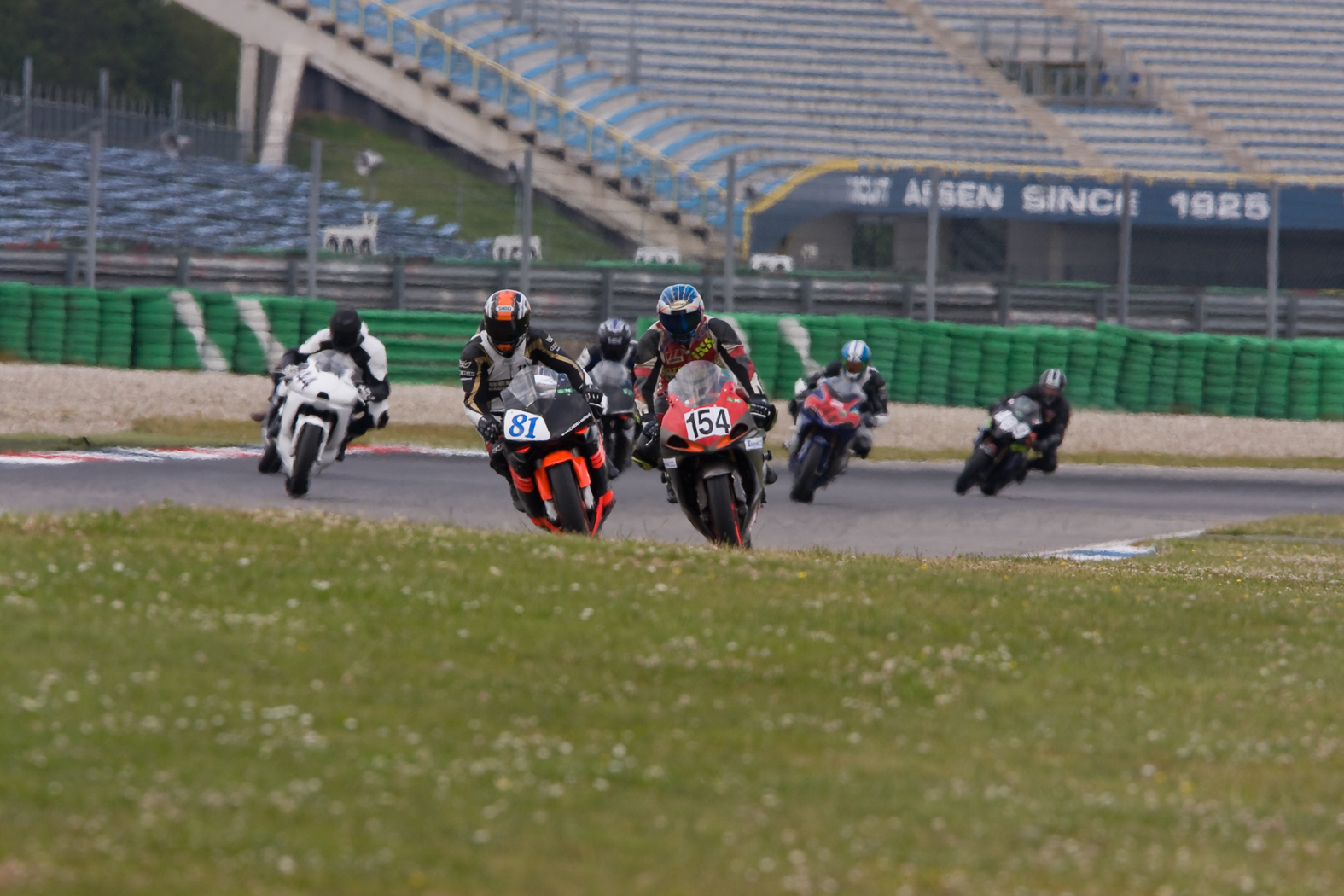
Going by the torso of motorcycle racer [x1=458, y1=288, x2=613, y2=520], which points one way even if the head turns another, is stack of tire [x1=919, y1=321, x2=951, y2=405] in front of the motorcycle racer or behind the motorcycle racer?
behind

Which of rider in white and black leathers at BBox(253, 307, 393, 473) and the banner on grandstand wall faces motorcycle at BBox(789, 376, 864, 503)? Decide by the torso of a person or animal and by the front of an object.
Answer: the banner on grandstand wall

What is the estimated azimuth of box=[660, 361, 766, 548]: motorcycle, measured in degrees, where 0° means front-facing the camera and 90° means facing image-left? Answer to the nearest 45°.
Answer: approximately 0°

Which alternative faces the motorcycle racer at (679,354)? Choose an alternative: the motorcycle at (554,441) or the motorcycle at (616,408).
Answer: the motorcycle at (616,408)

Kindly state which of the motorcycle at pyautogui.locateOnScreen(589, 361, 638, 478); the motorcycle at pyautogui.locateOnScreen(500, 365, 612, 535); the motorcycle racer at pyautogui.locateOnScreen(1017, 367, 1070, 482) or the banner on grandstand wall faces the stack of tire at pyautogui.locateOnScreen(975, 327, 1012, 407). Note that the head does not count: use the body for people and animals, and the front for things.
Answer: the banner on grandstand wall

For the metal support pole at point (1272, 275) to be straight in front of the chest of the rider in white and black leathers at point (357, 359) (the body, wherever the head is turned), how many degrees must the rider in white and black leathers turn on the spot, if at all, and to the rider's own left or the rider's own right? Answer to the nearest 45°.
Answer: approximately 135° to the rider's own left

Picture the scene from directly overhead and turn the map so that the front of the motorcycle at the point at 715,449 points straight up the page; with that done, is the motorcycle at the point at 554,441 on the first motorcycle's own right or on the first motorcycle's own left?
on the first motorcycle's own right

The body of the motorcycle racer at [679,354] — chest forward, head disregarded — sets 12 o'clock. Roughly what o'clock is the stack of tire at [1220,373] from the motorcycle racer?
The stack of tire is roughly at 7 o'clock from the motorcycle racer.

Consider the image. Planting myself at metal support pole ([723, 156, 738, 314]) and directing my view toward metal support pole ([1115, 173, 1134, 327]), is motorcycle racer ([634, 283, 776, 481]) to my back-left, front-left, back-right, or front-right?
back-right
